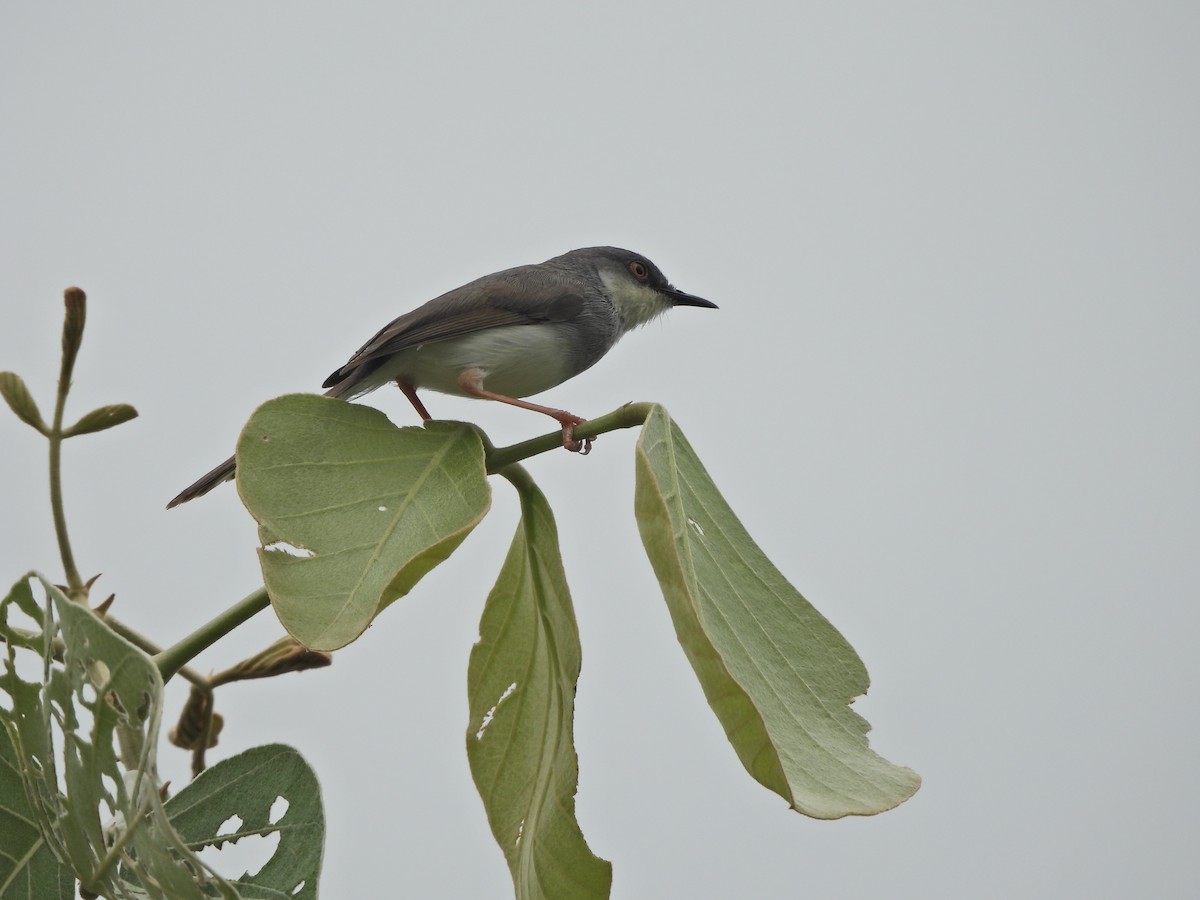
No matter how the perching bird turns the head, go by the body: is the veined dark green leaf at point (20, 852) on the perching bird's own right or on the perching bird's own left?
on the perching bird's own right

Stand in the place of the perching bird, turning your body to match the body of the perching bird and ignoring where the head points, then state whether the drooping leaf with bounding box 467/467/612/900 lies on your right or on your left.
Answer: on your right

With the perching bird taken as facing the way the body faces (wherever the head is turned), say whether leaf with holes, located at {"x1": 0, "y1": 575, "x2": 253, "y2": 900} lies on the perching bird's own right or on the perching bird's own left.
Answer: on the perching bird's own right

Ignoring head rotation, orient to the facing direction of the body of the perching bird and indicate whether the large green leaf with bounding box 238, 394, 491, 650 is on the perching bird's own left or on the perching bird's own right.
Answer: on the perching bird's own right

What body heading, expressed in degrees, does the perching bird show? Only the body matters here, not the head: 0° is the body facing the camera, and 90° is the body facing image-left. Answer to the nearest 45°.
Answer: approximately 270°
